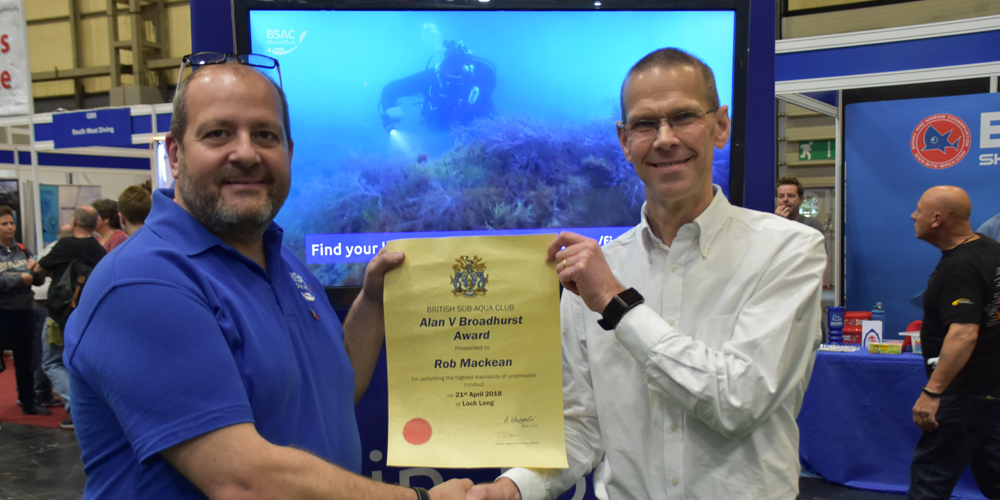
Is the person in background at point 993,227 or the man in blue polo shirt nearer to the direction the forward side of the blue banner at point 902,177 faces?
the man in blue polo shirt

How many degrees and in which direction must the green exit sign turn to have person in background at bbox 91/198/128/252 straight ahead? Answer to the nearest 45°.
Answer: approximately 45° to its right

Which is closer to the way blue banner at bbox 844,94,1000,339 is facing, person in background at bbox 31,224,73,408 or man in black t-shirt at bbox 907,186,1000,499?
the man in black t-shirt

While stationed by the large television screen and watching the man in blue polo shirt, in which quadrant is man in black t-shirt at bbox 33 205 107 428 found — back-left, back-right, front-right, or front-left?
back-right

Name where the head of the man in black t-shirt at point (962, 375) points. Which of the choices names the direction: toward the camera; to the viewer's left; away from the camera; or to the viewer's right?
to the viewer's left
